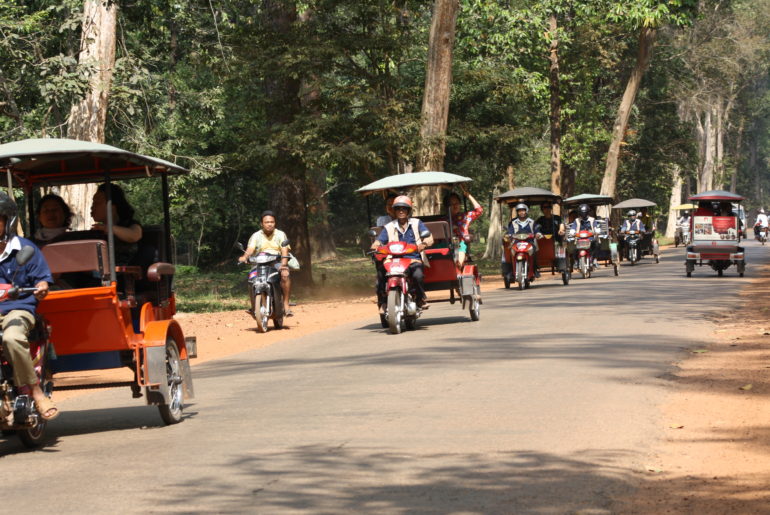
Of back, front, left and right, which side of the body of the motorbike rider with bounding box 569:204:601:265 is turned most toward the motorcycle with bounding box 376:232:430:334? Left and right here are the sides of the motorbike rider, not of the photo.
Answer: front

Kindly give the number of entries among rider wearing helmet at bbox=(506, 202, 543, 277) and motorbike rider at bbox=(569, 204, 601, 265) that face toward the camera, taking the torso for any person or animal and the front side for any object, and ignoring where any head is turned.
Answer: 2

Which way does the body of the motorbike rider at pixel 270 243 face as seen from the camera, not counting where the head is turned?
toward the camera

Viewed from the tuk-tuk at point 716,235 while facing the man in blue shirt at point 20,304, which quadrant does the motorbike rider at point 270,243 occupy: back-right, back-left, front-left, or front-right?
front-right

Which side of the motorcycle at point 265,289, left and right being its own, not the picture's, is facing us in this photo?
front

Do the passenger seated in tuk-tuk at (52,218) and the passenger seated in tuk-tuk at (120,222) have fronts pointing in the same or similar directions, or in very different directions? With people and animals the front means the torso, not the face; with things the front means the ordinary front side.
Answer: same or similar directions

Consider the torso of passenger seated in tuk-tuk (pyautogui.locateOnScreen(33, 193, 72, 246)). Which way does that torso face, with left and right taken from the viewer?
facing the viewer and to the left of the viewer

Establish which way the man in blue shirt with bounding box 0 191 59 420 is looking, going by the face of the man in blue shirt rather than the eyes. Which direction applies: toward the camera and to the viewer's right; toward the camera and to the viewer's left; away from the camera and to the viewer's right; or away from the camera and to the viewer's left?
toward the camera and to the viewer's left

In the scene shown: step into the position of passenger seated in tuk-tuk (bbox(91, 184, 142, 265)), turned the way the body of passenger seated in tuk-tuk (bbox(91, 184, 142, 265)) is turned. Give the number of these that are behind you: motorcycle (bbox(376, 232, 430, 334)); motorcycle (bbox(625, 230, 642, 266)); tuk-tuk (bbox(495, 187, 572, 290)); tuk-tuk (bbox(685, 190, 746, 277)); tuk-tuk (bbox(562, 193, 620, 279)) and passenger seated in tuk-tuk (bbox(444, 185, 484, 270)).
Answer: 6

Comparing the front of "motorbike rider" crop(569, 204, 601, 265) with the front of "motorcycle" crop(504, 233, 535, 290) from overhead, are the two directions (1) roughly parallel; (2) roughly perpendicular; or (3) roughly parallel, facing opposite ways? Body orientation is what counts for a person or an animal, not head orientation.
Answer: roughly parallel

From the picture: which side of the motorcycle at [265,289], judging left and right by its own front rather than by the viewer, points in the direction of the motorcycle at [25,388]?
front

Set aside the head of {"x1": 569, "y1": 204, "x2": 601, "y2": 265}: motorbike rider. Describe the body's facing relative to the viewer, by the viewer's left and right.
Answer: facing the viewer

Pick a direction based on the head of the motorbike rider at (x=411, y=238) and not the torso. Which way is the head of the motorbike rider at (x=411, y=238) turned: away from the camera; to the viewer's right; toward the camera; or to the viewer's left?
toward the camera
